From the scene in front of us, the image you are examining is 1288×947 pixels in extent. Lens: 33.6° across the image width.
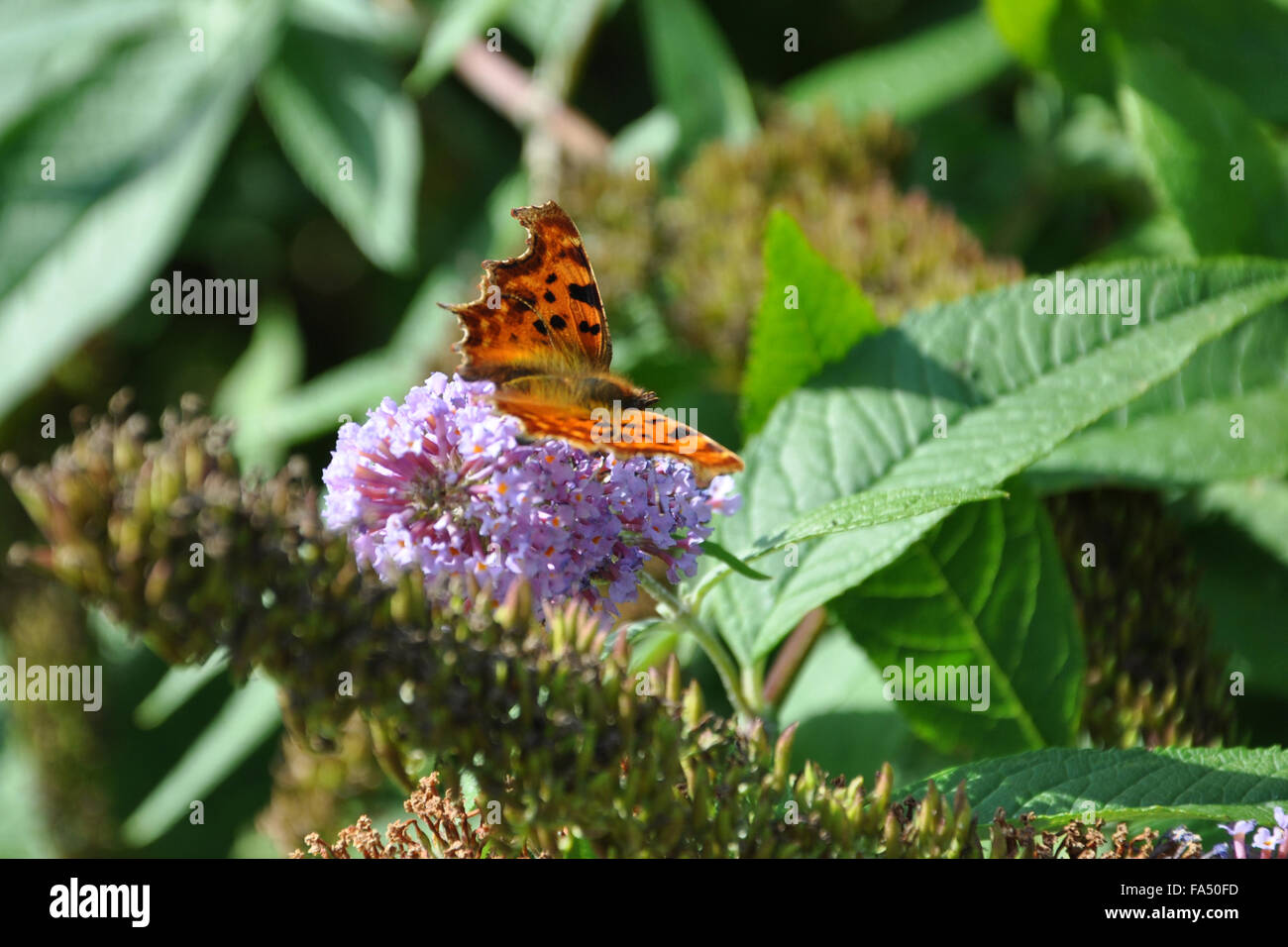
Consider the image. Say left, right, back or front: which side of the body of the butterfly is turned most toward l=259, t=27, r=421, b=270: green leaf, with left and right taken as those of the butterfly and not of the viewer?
left

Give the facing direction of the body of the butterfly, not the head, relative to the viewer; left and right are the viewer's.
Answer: facing to the right of the viewer
